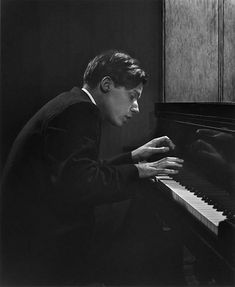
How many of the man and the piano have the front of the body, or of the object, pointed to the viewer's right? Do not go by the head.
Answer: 1

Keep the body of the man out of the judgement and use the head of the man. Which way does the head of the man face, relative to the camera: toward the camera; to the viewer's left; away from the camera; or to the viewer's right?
to the viewer's right

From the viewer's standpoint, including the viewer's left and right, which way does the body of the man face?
facing to the right of the viewer

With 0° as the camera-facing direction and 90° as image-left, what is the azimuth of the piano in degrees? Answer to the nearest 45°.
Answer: approximately 45°
